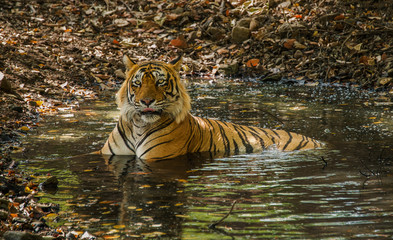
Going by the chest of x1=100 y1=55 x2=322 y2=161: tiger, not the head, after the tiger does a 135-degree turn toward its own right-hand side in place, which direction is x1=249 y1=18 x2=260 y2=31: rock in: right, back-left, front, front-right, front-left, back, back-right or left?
front

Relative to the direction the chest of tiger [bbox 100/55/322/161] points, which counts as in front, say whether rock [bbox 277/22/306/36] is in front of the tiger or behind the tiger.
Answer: behind

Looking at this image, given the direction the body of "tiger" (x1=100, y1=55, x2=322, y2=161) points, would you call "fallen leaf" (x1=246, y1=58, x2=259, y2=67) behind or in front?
behind

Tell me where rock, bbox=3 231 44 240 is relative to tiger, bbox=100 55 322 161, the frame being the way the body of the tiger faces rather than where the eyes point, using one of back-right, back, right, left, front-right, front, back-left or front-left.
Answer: front-left

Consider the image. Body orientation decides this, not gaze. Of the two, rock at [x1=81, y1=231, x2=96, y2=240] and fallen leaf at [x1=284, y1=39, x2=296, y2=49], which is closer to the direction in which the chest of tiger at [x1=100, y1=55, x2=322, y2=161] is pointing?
the rock

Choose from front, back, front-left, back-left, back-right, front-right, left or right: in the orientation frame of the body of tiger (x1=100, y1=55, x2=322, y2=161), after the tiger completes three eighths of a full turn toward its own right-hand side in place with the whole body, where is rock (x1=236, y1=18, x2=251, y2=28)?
front

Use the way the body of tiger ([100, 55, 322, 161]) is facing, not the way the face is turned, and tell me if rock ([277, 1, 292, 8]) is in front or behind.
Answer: behind

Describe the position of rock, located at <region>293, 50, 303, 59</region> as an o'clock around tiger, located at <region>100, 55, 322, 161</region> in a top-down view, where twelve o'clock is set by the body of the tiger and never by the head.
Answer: The rock is roughly at 5 o'clock from the tiger.

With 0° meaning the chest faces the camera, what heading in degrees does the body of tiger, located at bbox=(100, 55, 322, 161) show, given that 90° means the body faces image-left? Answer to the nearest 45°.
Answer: approximately 45°

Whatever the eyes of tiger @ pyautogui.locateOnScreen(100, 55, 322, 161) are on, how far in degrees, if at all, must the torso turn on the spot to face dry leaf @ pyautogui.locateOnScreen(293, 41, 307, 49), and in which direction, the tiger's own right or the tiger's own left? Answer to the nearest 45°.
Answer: approximately 135° to the tiger's own right

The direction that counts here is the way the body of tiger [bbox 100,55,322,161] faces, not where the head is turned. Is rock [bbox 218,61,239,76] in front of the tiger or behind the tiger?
behind

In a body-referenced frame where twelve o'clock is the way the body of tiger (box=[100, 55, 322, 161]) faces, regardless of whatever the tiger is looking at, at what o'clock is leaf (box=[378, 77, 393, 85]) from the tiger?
The leaf is roughly at 6 o'clock from the tiger.

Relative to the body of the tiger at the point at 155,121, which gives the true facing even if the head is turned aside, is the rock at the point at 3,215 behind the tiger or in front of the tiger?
in front

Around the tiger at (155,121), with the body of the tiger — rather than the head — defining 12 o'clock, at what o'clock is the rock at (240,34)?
The rock is roughly at 5 o'clock from the tiger.

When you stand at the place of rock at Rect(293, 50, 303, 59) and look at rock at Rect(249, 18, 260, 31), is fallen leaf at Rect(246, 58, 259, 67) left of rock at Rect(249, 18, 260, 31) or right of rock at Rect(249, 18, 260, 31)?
left
